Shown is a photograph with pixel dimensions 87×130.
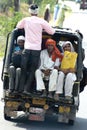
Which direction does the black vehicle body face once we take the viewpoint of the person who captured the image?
facing away from the viewer

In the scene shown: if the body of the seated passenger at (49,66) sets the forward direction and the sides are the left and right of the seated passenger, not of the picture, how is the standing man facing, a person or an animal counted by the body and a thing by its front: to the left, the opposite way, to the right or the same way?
the opposite way

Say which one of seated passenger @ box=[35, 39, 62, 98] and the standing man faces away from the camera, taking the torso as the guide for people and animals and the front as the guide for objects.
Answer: the standing man

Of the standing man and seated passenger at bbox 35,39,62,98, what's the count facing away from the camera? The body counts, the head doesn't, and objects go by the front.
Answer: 1

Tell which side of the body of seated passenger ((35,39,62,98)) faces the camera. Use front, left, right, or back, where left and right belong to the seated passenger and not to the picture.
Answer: front

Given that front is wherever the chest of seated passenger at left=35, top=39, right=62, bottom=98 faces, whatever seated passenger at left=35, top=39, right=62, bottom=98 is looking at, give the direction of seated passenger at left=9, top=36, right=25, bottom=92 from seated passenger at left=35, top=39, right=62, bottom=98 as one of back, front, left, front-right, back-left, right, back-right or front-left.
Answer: right

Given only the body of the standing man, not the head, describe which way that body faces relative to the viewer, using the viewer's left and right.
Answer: facing away from the viewer
